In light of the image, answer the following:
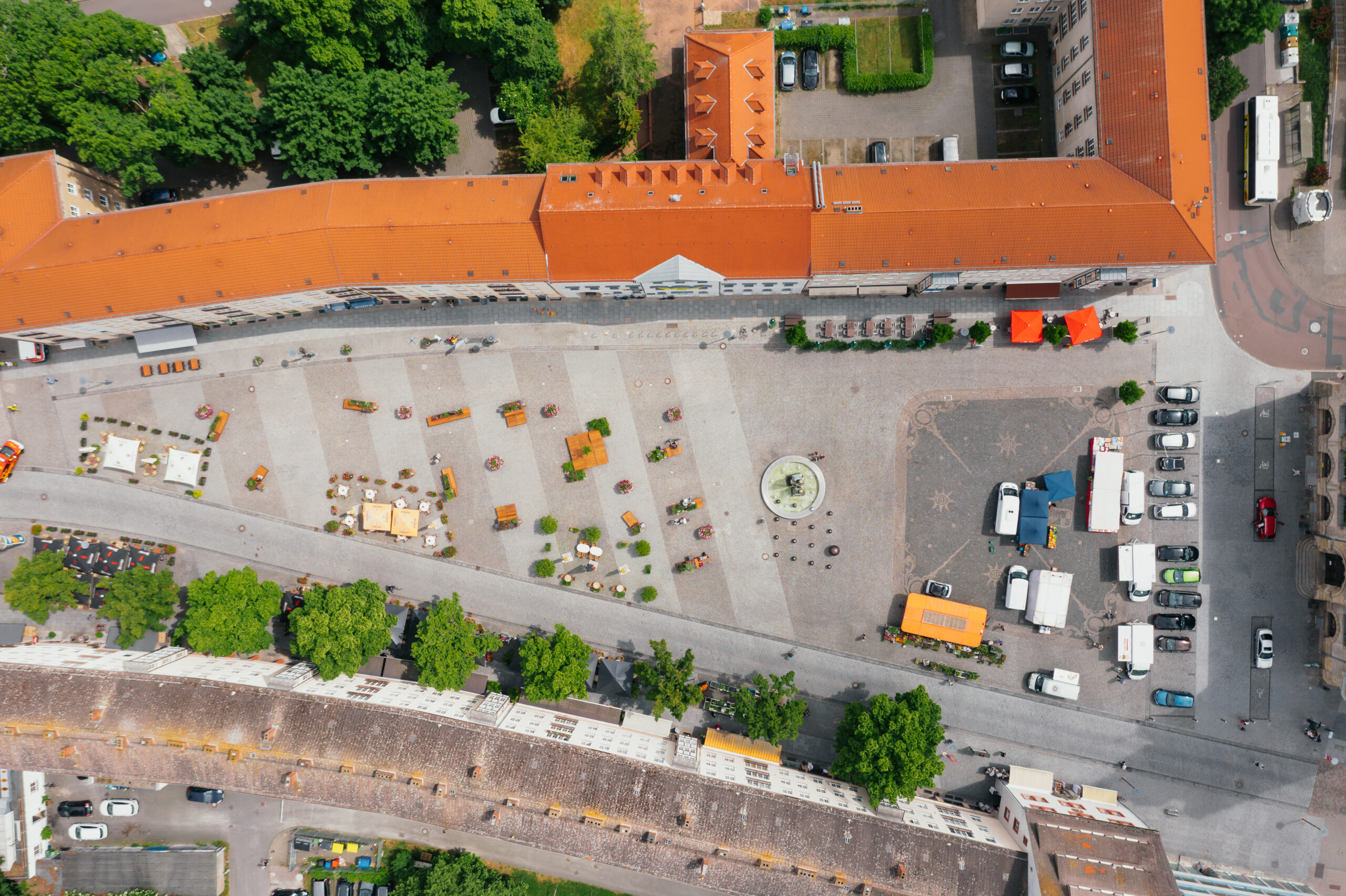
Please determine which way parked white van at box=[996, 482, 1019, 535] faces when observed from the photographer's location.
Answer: facing away from the viewer

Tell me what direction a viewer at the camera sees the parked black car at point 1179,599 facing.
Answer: facing to the left of the viewer

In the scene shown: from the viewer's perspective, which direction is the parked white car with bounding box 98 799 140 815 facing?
to the viewer's left

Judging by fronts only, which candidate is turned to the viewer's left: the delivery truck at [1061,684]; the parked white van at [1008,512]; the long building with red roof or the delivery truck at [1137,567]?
the delivery truck at [1061,684]
